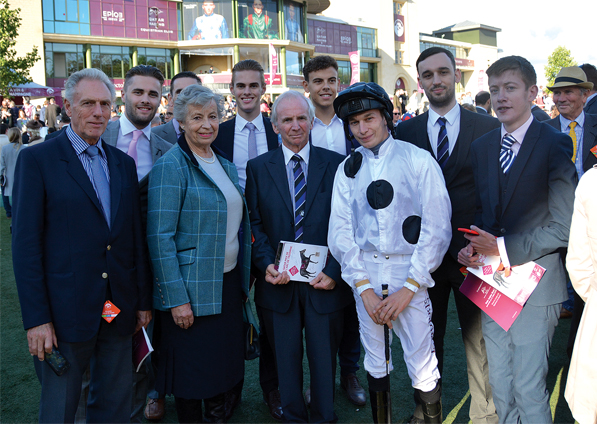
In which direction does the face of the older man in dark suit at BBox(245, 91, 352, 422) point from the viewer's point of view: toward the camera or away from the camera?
toward the camera

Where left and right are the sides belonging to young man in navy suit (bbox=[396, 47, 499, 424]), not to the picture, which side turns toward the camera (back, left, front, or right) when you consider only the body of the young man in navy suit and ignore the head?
front

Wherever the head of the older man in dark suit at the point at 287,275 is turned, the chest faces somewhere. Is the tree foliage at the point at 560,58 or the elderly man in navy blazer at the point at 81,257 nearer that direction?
the elderly man in navy blazer

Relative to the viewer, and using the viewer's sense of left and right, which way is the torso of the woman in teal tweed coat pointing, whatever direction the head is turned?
facing the viewer and to the right of the viewer

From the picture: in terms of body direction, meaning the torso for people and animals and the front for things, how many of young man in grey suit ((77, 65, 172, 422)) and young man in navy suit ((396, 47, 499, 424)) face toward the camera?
2

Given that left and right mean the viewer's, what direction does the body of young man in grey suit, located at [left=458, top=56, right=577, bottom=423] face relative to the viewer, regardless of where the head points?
facing the viewer and to the left of the viewer

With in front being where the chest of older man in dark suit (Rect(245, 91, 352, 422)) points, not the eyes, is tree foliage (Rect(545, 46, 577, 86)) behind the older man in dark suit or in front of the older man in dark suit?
behind

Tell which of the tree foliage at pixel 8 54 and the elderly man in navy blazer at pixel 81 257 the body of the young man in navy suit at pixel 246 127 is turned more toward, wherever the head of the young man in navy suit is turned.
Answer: the elderly man in navy blazer

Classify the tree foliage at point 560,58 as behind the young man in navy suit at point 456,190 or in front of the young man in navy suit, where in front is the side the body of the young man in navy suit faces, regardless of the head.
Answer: behind

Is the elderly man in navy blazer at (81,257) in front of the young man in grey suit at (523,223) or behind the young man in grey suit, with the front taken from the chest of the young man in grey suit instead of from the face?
in front

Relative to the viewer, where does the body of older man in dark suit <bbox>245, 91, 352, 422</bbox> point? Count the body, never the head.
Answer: toward the camera

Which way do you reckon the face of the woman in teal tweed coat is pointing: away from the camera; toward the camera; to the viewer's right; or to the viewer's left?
toward the camera

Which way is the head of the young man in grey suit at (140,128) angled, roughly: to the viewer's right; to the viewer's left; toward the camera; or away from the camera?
toward the camera

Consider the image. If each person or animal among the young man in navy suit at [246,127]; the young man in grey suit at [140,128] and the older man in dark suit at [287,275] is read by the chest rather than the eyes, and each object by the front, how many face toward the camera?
3
